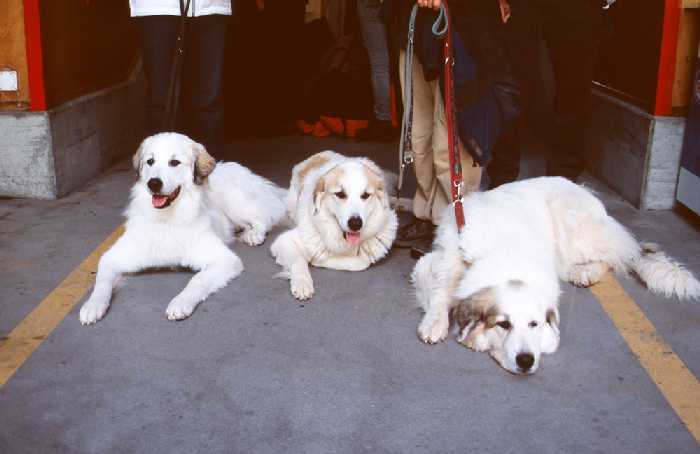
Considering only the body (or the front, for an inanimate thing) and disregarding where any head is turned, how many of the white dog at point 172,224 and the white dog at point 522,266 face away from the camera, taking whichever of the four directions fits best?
0

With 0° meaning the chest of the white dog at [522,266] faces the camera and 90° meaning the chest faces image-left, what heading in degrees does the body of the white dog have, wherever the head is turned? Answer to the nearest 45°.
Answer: approximately 0°

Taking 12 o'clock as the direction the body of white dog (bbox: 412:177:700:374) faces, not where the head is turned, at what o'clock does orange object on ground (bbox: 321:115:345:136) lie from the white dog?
The orange object on ground is roughly at 5 o'clock from the white dog.

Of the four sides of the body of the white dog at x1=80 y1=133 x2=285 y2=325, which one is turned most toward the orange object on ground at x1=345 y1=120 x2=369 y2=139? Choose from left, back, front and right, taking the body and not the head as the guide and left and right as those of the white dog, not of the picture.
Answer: back

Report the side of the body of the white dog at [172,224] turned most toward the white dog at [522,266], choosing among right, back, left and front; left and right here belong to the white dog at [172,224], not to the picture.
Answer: left

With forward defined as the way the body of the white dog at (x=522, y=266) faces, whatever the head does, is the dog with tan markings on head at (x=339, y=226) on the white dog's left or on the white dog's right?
on the white dog's right

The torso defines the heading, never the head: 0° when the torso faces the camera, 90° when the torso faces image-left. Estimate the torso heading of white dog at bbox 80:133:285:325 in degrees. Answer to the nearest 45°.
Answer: approximately 45°

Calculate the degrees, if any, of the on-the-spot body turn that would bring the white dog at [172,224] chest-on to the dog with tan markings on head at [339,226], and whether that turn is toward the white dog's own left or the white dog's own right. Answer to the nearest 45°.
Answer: approximately 135° to the white dog's own left
